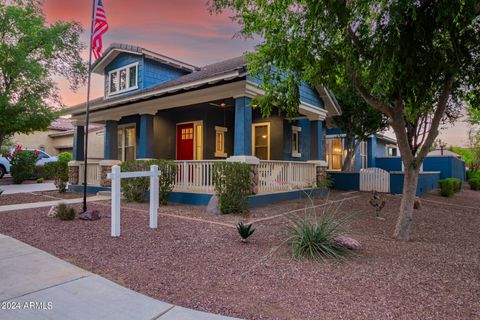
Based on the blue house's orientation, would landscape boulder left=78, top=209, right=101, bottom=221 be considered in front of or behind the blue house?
in front

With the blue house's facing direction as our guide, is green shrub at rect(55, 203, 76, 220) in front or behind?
in front

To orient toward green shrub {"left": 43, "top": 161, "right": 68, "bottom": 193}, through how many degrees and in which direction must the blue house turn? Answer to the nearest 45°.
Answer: approximately 45° to its right

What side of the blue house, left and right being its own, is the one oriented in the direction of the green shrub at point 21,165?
right

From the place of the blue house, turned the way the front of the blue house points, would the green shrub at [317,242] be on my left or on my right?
on my left

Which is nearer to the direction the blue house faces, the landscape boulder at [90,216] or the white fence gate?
the landscape boulder

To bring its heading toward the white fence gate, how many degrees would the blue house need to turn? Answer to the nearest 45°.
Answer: approximately 135° to its left

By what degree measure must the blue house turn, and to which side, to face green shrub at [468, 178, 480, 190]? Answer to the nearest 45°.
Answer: approximately 135° to its left

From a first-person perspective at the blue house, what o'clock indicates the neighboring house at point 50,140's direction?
The neighboring house is roughly at 3 o'clock from the blue house.

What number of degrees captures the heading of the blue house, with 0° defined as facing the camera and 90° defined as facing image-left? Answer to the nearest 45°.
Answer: approximately 45°
